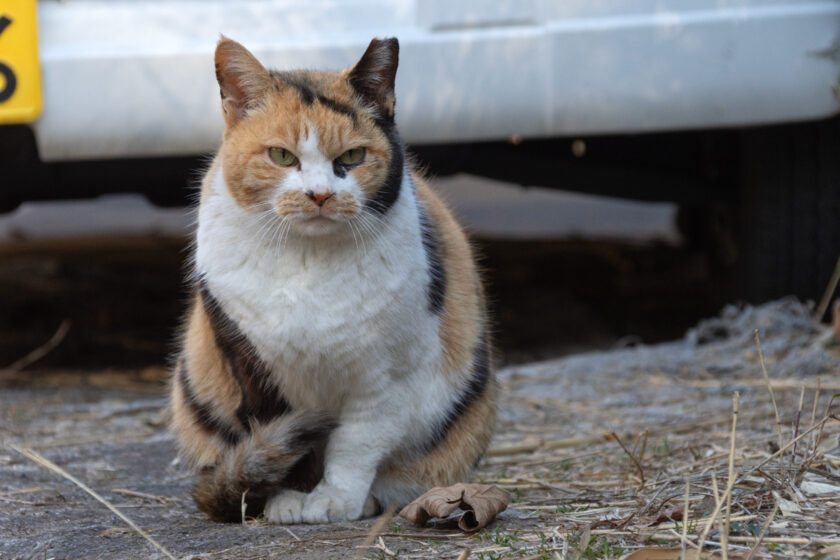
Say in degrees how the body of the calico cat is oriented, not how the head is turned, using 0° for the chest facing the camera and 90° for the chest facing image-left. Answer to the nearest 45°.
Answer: approximately 0°

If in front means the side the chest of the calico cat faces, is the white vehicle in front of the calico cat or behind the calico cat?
behind

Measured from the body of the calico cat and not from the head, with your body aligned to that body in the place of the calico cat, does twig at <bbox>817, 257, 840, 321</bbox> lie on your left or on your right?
on your left

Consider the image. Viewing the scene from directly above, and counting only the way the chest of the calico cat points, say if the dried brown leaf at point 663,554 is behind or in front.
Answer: in front

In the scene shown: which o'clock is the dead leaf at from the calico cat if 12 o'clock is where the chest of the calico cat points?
The dead leaf is roughly at 10 o'clock from the calico cat.

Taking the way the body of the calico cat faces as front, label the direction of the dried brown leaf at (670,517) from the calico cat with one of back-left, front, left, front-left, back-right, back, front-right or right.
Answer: front-left
